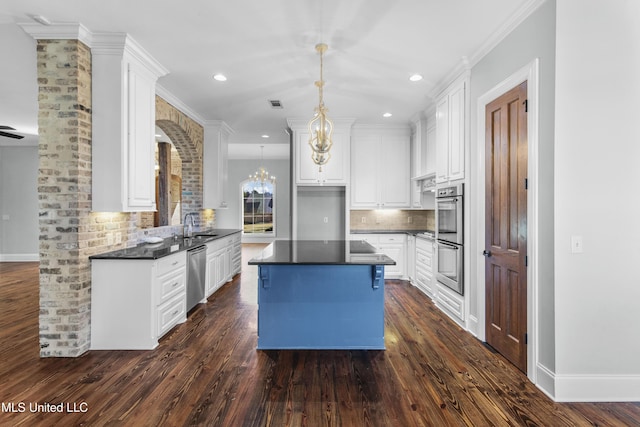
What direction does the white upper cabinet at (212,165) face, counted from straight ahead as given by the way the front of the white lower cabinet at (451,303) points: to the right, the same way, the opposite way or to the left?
the opposite way

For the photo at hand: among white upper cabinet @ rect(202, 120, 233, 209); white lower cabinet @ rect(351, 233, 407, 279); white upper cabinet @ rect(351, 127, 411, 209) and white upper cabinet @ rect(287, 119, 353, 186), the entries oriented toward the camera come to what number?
3

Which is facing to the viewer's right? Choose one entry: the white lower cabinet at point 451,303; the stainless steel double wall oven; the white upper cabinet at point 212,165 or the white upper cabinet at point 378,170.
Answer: the white upper cabinet at point 212,165

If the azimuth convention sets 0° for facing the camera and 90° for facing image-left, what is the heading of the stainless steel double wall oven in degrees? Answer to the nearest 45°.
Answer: approximately 45°

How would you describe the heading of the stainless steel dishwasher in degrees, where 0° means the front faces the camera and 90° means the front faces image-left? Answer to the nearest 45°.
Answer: approximately 315°

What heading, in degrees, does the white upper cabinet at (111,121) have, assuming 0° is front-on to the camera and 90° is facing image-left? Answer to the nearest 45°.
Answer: approximately 315°

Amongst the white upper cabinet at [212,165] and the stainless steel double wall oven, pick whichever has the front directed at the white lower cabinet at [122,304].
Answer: the stainless steel double wall oven

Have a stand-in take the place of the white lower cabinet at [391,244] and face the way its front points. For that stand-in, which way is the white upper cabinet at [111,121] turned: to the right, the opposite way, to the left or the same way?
to the left

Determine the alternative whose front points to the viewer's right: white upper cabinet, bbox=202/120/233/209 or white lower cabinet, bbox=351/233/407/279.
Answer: the white upper cabinet

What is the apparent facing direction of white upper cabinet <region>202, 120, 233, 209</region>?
to the viewer's right
